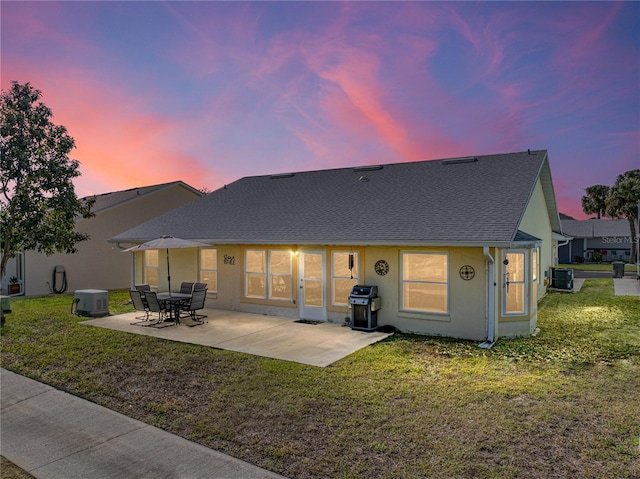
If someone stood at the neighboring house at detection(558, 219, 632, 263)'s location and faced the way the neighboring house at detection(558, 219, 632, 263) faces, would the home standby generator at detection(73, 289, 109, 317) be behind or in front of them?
in front

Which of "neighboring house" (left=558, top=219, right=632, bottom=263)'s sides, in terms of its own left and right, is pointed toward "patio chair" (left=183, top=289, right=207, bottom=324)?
front

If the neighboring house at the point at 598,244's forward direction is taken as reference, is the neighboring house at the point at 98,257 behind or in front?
in front

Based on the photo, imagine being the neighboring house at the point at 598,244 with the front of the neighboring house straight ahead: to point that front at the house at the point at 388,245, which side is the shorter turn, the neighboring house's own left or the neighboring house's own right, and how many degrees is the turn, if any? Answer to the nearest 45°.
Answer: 0° — it already faces it

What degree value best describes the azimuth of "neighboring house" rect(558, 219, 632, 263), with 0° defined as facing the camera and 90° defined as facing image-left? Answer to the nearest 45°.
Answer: approximately 0°

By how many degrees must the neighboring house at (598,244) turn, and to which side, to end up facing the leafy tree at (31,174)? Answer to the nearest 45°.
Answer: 0° — it already faces it

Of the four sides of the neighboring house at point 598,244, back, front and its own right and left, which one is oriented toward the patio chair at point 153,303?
front

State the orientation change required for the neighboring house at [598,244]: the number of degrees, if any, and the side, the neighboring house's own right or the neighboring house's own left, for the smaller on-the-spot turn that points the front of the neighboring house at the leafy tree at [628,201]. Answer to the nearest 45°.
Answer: approximately 45° to the neighboring house's own left

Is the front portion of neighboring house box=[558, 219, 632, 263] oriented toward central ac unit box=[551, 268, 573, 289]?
yes
